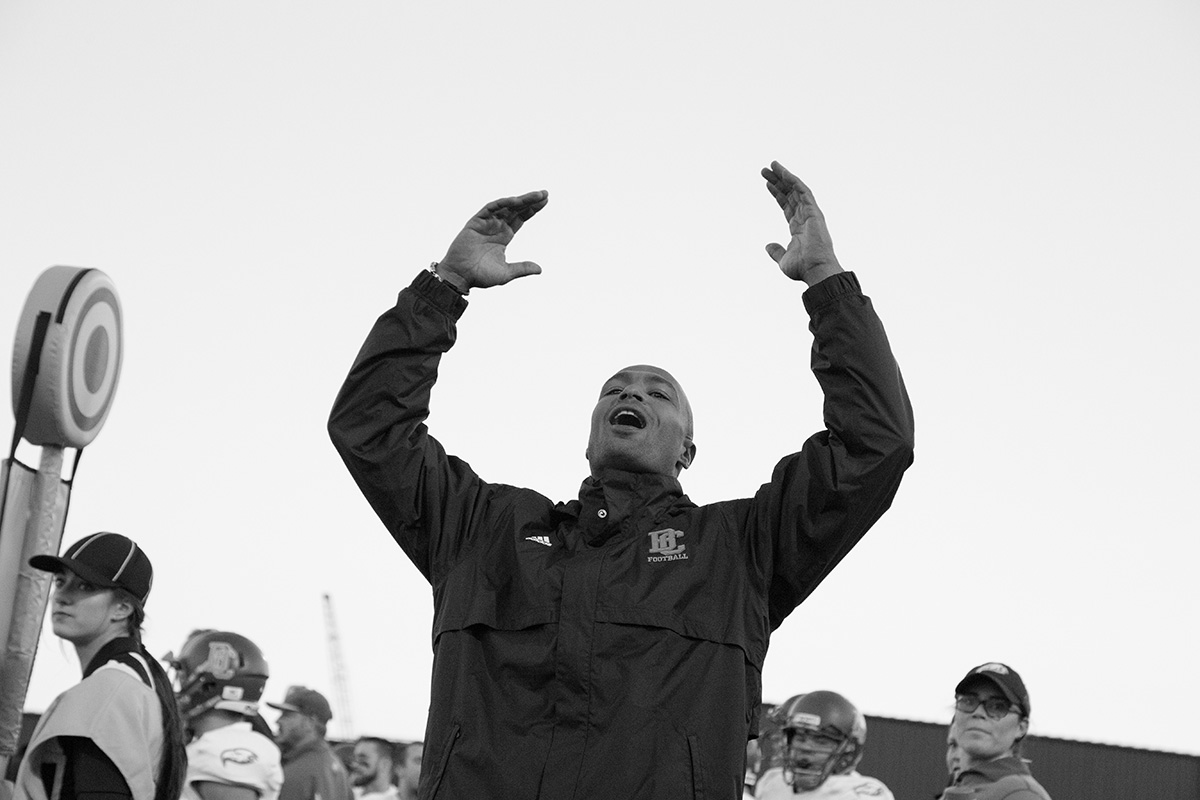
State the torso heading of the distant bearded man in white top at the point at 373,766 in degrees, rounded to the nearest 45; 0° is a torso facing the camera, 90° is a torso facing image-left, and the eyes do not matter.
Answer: approximately 45°

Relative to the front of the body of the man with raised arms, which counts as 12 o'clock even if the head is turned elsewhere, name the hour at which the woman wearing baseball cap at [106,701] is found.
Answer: The woman wearing baseball cap is roughly at 4 o'clock from the man with raised arms.

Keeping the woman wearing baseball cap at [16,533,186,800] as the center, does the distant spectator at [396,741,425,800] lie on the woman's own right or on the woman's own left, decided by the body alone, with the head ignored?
on the woman's own right

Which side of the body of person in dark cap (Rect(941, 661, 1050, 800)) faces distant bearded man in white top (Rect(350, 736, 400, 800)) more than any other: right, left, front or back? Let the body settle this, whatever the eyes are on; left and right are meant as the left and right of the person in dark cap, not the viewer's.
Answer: right

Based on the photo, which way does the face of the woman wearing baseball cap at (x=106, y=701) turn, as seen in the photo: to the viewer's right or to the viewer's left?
to the viewer's left

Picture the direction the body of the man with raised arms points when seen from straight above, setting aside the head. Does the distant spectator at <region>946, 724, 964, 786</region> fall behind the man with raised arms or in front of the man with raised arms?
behind

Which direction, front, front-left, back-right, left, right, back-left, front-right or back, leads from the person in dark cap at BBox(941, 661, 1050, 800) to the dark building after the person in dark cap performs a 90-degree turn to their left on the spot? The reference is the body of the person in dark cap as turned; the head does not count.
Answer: back-left

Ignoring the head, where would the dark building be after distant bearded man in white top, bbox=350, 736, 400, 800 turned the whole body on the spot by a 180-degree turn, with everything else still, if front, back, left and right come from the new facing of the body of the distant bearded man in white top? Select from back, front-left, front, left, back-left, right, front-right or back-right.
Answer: front-right

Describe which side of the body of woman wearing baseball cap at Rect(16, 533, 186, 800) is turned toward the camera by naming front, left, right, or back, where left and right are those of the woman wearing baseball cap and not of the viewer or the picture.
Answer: left

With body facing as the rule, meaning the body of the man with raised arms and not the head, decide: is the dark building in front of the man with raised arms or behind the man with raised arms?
behind

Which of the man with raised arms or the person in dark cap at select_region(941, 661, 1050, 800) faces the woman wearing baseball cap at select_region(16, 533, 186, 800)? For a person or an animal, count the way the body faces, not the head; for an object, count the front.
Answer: the person in dark cap

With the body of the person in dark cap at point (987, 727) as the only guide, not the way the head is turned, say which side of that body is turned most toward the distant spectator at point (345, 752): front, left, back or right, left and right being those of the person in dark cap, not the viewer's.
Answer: right
